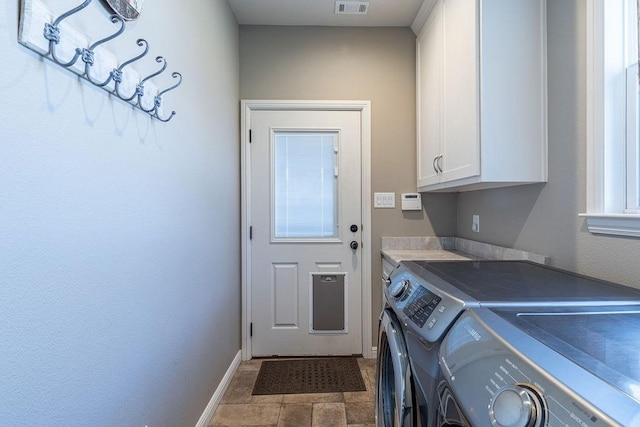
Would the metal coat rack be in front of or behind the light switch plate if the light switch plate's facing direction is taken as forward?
in front

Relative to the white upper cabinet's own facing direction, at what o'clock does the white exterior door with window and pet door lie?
The white exterior door with window and pet door is roughly at 2 o'clock from the white upper cabinet.

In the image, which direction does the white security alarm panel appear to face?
toward the camera

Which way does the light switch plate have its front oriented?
toward the camera

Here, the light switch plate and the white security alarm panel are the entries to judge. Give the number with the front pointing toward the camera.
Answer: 2

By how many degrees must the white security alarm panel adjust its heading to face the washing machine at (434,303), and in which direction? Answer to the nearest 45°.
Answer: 0° — it already faces it

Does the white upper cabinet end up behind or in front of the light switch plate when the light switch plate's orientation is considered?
in front

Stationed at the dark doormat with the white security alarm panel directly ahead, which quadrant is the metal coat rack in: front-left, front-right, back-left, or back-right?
back-right

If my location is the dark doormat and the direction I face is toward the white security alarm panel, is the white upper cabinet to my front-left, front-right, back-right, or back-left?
front-right
